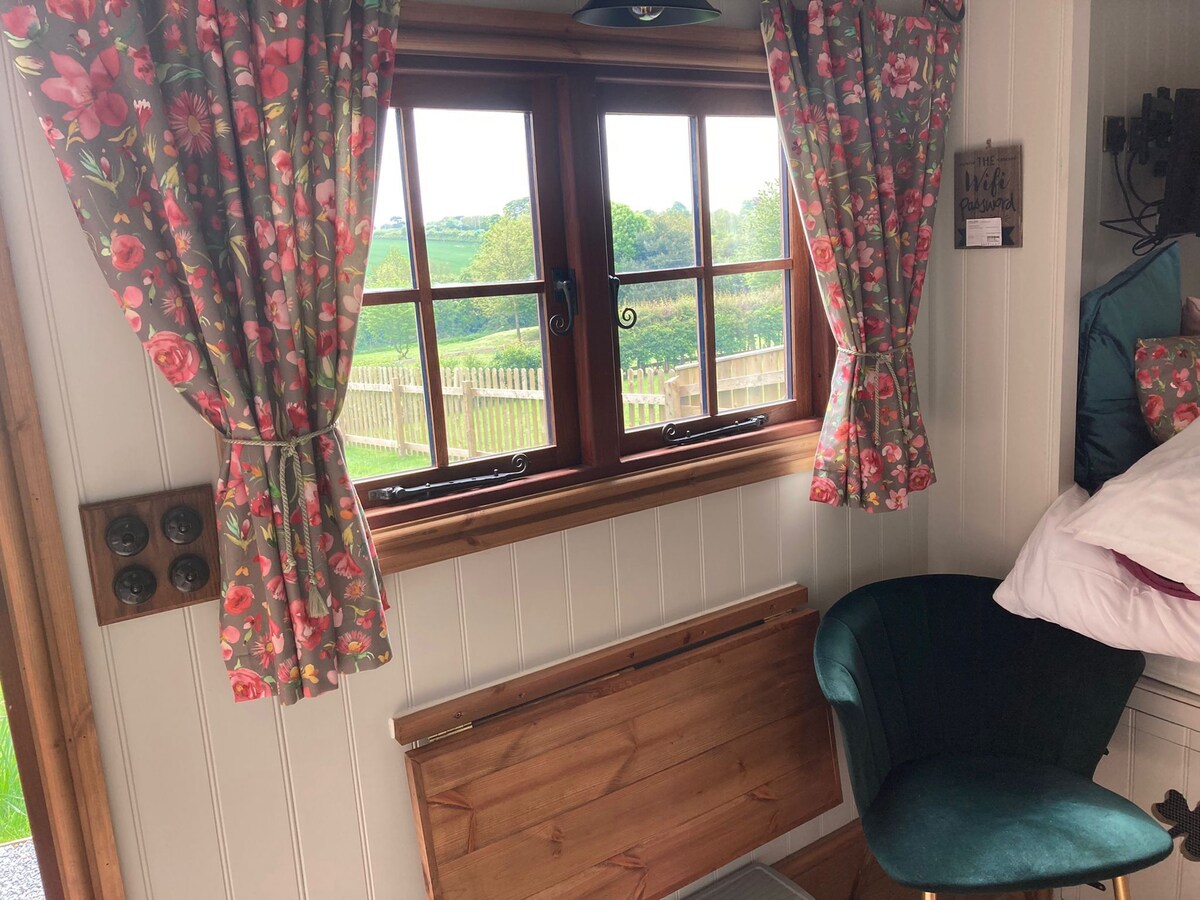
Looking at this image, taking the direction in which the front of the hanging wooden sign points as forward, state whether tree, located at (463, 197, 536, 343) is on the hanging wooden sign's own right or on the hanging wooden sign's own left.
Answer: on the hanging wooden sign's own right

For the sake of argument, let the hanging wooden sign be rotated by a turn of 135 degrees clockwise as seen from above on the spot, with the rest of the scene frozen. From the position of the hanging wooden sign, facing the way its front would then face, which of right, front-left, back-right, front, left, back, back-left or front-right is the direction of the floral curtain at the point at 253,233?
left

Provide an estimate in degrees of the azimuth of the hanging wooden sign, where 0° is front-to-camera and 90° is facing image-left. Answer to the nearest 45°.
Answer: approximately 0°

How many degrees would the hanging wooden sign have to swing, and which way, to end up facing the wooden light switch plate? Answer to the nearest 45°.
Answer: approximately 45° to its right
